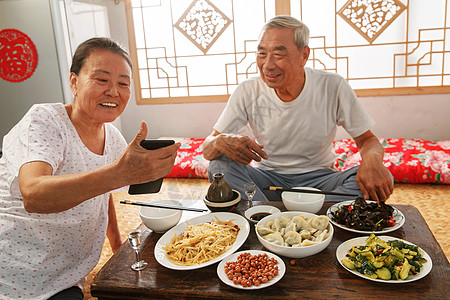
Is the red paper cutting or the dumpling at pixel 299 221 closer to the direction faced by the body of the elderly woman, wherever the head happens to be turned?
the dumpling

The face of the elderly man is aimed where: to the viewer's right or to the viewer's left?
to the viewer's left

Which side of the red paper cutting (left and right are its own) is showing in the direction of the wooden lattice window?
left

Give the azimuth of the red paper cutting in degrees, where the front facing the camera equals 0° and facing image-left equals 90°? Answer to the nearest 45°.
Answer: approximately 0°

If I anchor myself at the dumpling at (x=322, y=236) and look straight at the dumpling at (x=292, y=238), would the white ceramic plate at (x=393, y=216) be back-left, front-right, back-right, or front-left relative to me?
back-right

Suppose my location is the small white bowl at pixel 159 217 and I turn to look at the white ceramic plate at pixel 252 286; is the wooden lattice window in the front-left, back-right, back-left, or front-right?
back-left

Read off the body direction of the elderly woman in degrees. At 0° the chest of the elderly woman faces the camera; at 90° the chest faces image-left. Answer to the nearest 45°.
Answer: approximately 315°

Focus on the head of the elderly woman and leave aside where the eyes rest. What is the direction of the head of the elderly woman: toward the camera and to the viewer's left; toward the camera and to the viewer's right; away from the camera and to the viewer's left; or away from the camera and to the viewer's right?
toward the camera and to the viewer's right
